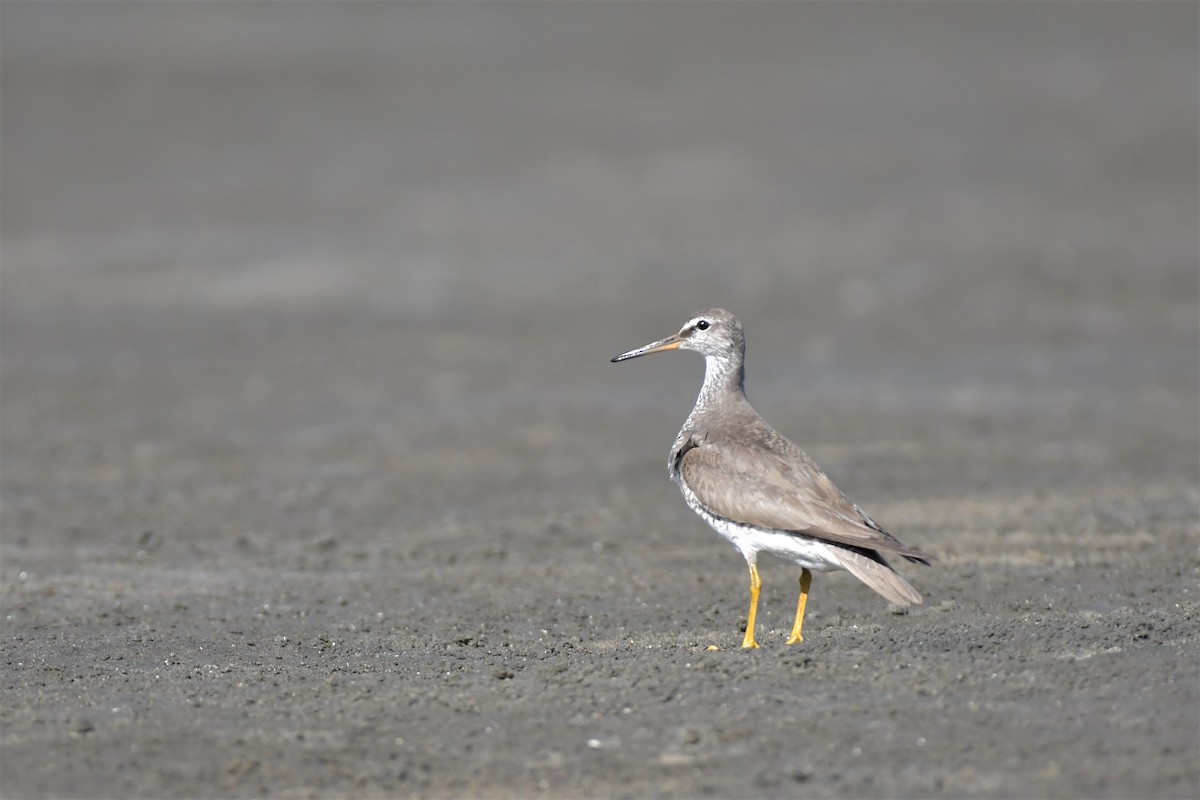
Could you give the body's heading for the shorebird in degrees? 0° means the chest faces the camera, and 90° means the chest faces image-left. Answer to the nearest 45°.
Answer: approximately 90°
